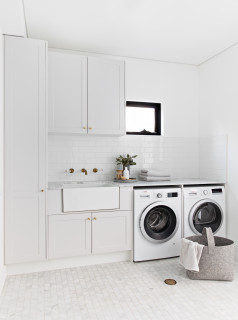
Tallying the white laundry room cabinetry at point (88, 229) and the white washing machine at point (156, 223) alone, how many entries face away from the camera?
0

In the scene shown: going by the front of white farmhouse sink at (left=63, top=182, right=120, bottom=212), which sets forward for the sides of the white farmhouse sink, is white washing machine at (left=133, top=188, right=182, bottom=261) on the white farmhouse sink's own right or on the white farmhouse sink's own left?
on the white farmhouse sink's own left

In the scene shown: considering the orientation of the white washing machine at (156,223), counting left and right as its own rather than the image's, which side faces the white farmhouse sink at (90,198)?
right

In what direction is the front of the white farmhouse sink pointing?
toward the camera

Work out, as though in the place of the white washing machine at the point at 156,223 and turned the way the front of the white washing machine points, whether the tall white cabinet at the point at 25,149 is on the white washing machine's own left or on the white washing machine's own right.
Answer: on the white washing machine's own right

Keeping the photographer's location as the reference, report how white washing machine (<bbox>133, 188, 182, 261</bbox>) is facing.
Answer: facing the viewer and to the right of the viewer

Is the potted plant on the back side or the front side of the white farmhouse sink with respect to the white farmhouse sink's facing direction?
on the back side

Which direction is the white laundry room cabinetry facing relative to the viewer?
toward the camera

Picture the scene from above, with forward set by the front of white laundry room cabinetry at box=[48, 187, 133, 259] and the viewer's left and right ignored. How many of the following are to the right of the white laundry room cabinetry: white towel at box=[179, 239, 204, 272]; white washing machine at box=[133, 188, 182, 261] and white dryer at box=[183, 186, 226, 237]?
0

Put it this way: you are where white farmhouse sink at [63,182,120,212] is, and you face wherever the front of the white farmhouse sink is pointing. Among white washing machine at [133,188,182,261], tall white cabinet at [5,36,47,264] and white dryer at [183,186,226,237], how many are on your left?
2

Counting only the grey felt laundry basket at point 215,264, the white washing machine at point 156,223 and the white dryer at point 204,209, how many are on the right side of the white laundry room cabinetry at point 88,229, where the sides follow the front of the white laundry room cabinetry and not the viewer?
0

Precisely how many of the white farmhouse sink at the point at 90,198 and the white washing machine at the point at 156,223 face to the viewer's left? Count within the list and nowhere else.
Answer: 0

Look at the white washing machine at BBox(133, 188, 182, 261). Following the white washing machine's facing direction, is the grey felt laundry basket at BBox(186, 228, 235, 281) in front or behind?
in front

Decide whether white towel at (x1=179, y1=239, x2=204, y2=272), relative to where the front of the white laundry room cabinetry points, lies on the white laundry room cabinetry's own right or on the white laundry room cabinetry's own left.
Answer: on the white laundry room cabinetry's own left

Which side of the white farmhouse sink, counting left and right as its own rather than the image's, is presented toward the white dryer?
left

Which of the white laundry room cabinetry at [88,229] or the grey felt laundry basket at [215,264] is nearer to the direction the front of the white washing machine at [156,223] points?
the grey felt laundry basket
